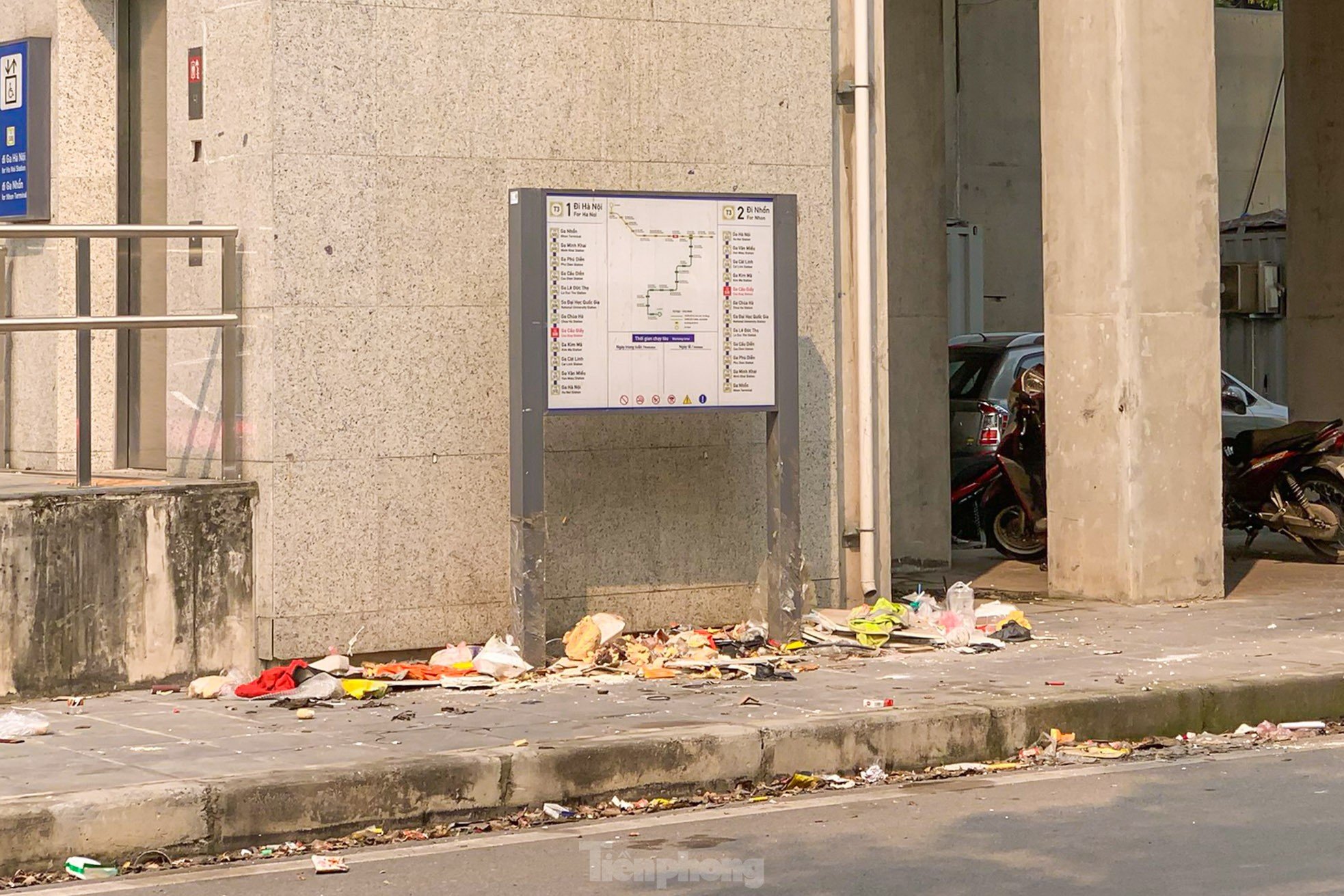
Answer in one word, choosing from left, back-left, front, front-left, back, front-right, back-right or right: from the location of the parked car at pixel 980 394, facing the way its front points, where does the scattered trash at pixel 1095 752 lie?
back-right

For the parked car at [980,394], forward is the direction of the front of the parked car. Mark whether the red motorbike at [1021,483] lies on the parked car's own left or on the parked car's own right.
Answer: on the parked car's own right

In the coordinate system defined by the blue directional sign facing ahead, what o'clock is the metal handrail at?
The metal handrail is roughly at 10 o'clock from the blue directional sign.

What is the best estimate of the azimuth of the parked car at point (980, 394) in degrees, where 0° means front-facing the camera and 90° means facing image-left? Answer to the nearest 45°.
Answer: approximately 225°

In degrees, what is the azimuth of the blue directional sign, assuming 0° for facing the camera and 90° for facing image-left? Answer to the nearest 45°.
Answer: approximately 45°

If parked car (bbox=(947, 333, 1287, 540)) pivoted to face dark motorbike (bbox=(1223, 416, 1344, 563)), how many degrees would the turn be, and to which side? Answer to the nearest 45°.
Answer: approximately 90° to its right

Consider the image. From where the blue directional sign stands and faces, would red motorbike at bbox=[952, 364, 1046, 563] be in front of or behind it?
behind

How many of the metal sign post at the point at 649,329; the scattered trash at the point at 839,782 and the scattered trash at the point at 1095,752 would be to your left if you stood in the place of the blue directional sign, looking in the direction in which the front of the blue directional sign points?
3
